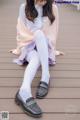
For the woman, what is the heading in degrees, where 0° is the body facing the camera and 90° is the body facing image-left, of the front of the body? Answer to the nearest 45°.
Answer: approximately 0°
